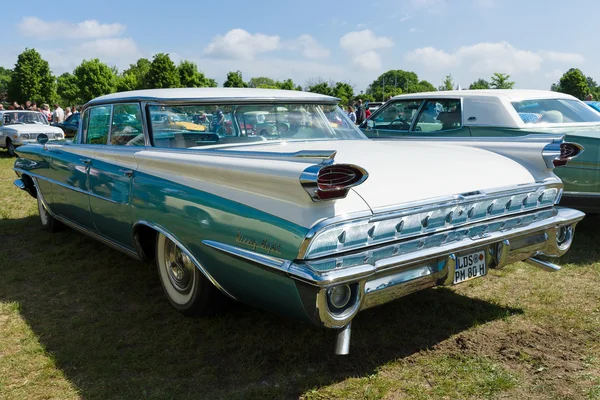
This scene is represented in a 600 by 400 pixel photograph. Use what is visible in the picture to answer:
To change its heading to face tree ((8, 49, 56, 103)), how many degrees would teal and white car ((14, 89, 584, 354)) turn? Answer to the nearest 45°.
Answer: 0° — it already faces it

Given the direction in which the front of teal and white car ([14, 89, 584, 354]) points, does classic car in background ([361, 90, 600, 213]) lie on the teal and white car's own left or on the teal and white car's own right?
on the teal and white car's own right

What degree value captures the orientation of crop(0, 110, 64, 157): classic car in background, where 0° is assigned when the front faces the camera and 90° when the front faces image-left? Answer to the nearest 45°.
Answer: approximately 315°

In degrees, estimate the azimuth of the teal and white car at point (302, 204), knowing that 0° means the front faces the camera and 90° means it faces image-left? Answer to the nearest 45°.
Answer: approximately 135°
